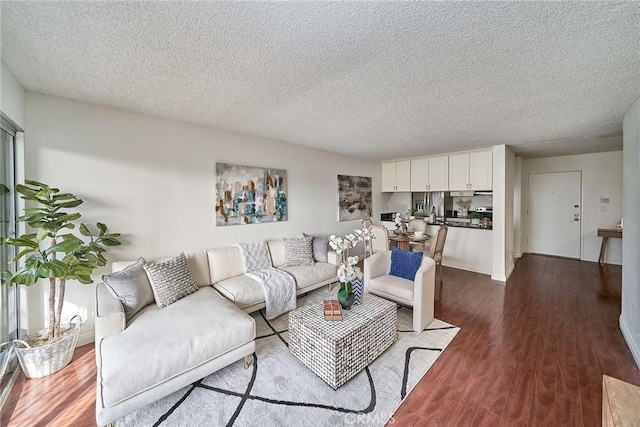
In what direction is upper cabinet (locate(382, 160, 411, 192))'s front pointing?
toward the camera

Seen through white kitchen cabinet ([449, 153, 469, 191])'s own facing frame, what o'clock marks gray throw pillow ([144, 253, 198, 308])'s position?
The gray throw pillow is roughly at 1 o'clock from the white kitchen cabinet.

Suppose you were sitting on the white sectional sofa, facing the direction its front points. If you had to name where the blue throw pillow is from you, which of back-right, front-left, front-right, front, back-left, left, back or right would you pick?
front-left

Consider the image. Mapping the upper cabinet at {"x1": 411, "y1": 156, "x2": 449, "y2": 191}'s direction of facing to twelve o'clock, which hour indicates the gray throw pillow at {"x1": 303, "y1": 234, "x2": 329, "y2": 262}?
The gray throw pillow is roughly at 1 o'clock from the upper cabinet.

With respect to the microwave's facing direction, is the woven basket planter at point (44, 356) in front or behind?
in front

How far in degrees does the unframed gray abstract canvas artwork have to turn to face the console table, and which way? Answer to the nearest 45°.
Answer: approximately 45° to its left

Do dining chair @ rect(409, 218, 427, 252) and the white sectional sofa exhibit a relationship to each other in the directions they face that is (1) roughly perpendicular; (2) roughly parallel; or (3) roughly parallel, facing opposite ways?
roughly perpendicular

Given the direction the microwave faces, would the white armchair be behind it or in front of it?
in front

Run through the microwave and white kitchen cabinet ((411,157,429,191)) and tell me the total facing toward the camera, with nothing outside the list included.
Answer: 2

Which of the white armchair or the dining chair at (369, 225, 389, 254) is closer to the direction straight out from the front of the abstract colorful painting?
the white armchair

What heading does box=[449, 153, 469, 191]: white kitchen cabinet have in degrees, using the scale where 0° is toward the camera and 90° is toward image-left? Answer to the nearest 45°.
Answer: approximately 0°

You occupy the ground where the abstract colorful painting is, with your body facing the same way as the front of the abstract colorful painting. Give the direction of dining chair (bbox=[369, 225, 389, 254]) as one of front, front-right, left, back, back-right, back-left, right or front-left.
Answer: front-left

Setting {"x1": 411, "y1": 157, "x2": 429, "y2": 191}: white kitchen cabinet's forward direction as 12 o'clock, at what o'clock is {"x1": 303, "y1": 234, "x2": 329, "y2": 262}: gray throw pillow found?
The gray throw pillow is roughly at 1 o'clock from the white kitchen cabinet.

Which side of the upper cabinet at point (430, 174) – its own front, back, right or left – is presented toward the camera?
front

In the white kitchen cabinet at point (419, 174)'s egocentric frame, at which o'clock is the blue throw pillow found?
The blue throw pillow is roughly at 12 o'clock from the white kitchen cabinet.

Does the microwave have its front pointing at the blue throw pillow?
yes
